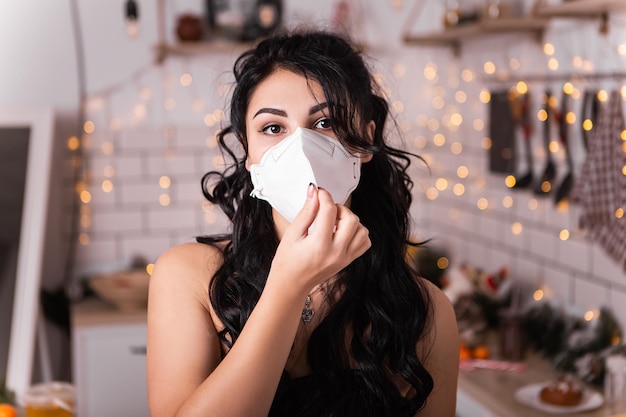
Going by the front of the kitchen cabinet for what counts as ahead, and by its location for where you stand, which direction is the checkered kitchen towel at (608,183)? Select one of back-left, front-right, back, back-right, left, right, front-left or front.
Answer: front-left

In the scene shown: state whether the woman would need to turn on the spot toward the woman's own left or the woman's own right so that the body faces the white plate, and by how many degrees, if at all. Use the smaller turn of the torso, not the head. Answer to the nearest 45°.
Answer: approximately 135° to the woman's own left

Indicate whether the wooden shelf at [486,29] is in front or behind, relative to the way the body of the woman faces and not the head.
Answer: behind

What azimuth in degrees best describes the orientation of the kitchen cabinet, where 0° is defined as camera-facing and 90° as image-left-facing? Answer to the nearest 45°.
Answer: approximately 0°

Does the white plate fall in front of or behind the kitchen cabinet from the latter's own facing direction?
in front

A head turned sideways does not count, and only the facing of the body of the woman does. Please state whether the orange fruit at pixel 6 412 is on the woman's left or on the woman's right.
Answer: on the woman's right

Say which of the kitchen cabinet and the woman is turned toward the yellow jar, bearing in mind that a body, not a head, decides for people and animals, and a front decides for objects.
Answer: the kitchen cabinet

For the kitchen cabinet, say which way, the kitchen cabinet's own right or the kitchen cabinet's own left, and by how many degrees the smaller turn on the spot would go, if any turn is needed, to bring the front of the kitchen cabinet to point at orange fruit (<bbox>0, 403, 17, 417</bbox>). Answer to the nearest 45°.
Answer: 0° — it already faces it

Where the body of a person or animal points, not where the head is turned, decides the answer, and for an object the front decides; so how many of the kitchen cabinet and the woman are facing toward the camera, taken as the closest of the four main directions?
2
